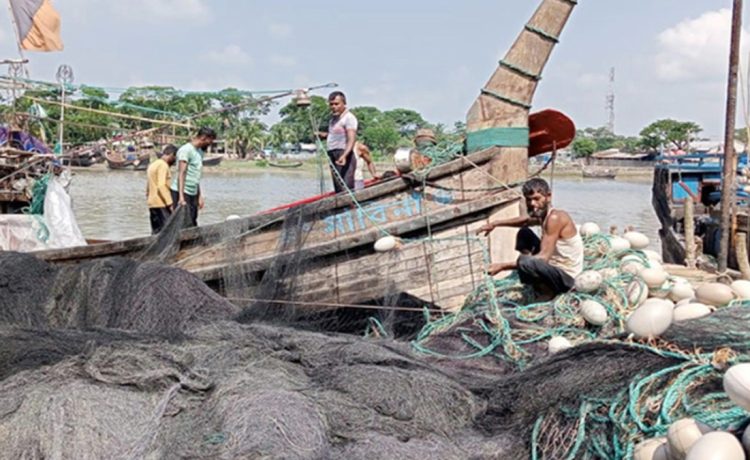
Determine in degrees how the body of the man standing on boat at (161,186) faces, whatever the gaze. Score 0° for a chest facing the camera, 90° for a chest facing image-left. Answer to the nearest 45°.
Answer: approximately 270°

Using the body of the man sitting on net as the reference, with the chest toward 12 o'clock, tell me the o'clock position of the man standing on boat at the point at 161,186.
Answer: The man standing on boat is roughly at 1 o'clock from the man sitting on net.

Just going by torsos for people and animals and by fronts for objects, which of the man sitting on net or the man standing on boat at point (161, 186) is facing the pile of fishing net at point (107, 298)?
the man sitting on net

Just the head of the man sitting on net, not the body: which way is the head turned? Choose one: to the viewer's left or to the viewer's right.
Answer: to the viewer's left

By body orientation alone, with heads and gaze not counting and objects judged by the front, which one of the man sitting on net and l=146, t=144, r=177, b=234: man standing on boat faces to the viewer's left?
the man sitting on net

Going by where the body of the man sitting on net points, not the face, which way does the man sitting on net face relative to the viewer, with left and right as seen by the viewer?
facing to the left of the viewer
